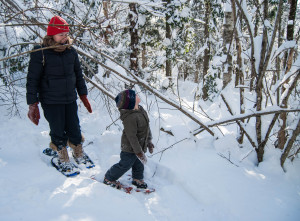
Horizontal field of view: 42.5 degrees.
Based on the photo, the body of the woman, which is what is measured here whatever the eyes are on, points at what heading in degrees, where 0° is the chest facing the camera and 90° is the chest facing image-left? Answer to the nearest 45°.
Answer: approximately 315°

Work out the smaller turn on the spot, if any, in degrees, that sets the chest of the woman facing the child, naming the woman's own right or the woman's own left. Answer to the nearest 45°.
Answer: approximately 45° to the woman's own left
